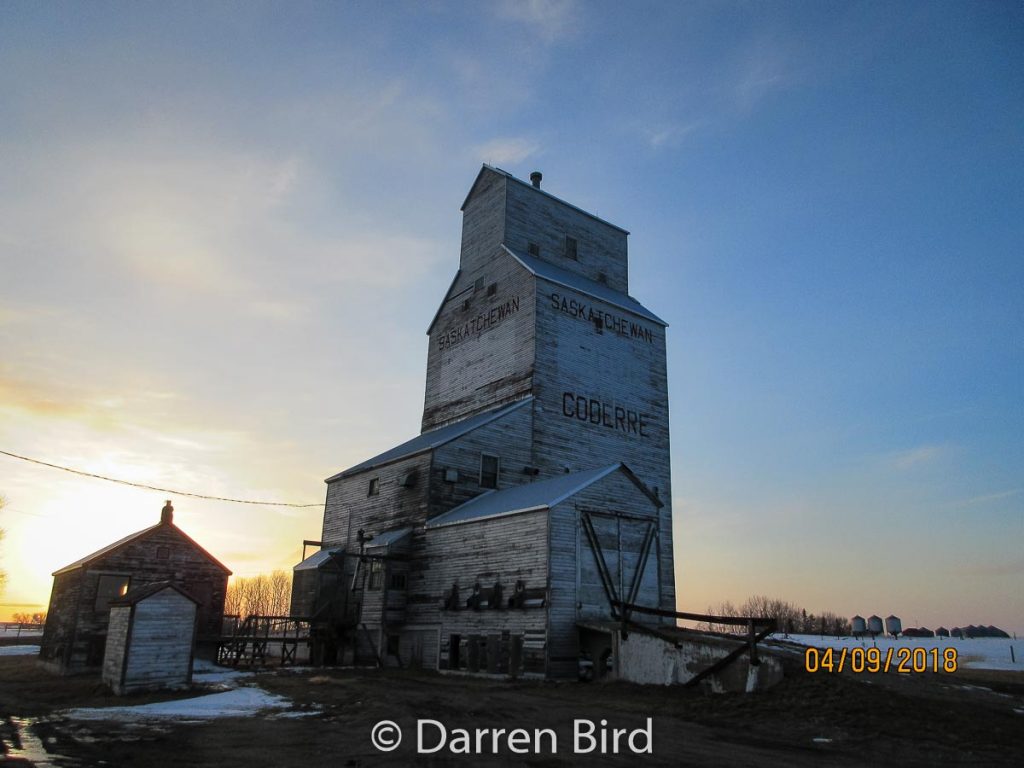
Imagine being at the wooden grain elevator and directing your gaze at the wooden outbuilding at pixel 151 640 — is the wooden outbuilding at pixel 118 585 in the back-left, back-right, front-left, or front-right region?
front-right

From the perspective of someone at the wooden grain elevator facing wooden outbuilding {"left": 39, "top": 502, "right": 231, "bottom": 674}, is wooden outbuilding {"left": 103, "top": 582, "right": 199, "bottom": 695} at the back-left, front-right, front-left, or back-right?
front-left

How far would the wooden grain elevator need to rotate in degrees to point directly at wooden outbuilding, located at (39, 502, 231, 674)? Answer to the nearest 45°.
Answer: approximately 135° to its right

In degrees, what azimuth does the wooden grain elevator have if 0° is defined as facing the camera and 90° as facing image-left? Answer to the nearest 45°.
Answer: approximately 315°

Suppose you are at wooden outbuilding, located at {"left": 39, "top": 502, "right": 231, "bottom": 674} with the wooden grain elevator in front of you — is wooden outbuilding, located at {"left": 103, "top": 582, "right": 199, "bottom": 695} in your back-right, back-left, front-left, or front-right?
front-right

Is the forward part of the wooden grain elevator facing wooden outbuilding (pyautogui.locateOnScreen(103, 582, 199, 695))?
no
